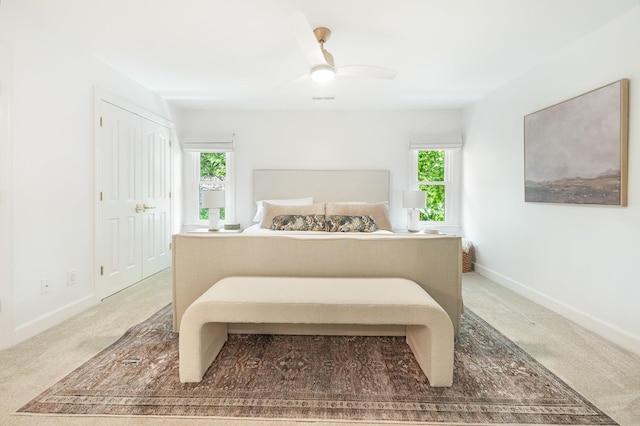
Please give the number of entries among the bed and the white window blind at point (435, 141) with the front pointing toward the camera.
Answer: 2

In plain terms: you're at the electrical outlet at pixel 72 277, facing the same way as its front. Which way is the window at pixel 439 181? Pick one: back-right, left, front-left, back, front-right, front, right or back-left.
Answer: front-left

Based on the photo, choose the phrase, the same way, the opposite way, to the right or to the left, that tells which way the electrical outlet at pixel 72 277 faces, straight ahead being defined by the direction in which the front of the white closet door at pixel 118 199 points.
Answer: the same way

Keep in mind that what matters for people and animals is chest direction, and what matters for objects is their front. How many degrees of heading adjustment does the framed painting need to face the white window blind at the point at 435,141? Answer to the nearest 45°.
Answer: approximately 90° to its right

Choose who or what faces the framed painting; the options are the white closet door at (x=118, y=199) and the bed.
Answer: the white closet door

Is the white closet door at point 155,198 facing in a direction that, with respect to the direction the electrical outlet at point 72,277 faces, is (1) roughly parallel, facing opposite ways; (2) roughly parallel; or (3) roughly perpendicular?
roughly parallel

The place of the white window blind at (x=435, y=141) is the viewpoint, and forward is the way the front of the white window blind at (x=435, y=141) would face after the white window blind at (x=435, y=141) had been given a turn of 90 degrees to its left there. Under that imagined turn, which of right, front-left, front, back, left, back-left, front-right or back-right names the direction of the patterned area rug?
right

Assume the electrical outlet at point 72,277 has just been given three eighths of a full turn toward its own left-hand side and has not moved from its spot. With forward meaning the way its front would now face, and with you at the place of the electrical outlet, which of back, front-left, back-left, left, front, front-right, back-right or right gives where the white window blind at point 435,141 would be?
right

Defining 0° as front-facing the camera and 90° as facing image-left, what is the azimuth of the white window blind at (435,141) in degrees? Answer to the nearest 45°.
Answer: approximately 0°

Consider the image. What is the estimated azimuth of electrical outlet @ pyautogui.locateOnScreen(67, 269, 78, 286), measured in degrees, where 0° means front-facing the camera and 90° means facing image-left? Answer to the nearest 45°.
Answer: approximately 315°

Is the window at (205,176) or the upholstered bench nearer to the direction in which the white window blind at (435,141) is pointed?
the upholstered bench

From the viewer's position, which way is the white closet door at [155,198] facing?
facing the viewer and to the right of the viewer

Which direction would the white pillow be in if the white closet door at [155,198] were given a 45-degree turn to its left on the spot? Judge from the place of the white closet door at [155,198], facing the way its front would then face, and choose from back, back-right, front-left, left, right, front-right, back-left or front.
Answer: front

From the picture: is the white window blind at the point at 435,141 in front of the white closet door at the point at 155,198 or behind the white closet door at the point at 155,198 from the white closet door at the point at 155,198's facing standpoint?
in front

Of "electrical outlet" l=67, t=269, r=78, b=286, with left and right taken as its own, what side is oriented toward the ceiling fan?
front
